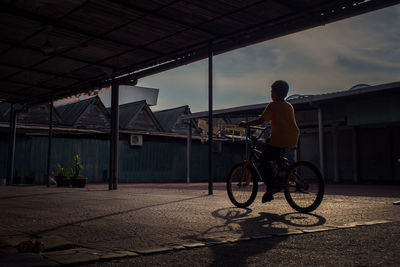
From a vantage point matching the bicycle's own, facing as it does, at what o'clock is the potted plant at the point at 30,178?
The potted plant is roughly at 12 o'clock from the bicycle.

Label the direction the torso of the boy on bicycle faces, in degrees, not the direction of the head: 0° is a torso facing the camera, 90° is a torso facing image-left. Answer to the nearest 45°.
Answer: approximately 135°

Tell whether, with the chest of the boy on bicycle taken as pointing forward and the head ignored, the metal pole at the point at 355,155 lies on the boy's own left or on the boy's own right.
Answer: on the boy's own right

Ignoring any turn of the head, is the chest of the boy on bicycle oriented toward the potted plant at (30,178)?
yes

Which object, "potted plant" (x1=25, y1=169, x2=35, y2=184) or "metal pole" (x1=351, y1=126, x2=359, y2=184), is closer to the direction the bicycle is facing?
the potted plant

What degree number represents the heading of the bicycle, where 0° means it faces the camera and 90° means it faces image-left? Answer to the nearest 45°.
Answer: approximately 135°

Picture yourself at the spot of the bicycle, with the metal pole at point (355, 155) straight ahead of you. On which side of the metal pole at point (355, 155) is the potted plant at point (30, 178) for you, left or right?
left
